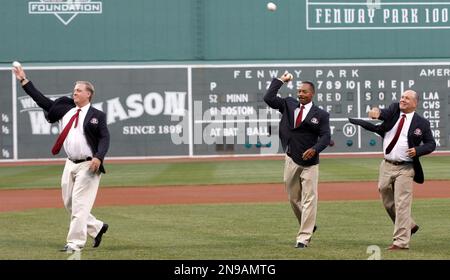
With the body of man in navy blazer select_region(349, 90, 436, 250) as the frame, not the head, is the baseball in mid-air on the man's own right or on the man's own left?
on the man's own right

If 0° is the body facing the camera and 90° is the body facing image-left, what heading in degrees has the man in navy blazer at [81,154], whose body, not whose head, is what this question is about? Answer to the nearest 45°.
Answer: approximately 45°

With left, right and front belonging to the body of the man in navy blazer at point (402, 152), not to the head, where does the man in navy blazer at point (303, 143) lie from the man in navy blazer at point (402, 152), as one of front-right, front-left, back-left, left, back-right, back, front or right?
front-right

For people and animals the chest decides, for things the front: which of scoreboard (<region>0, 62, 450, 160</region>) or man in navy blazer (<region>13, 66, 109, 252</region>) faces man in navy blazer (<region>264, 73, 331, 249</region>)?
the scoreboard

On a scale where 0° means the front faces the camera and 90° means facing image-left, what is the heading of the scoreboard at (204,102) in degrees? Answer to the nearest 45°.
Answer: approximately 0°

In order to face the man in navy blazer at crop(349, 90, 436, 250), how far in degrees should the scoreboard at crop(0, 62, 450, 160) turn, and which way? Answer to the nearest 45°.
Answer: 0° — it already faces them

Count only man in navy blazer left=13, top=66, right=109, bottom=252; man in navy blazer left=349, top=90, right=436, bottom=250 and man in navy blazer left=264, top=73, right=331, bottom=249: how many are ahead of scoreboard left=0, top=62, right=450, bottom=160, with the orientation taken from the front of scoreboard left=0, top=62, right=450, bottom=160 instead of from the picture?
3

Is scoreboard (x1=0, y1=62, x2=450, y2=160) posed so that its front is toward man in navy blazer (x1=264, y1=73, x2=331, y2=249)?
yes
